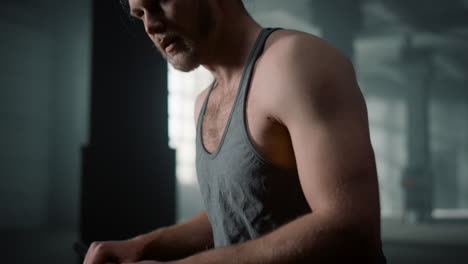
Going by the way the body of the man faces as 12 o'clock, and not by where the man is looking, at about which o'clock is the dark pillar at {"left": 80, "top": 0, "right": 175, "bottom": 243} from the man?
The dark pillar is roughly at 4 o'clock from the man.

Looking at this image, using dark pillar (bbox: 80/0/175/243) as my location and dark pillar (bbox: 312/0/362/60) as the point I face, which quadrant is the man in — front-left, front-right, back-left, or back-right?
back-right

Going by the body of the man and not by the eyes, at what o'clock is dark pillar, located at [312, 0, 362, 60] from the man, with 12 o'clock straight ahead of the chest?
The dark pillar is roughly at 5 o'clock from the man.

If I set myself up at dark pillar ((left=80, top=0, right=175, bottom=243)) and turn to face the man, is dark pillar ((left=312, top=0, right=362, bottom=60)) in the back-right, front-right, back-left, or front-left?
back-left

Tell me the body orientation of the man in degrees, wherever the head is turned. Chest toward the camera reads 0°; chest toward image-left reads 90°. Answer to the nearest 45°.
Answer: approximately 45°
